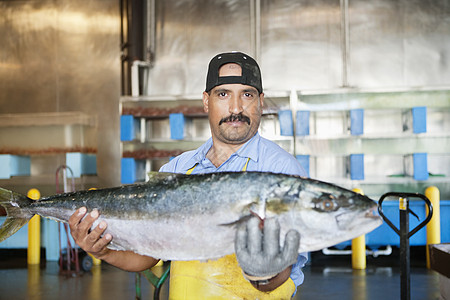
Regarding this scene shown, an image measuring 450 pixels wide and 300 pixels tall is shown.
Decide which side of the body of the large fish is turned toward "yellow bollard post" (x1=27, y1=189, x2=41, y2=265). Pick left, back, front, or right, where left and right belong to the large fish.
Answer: left

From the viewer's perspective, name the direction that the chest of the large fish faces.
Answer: to the viewer's right

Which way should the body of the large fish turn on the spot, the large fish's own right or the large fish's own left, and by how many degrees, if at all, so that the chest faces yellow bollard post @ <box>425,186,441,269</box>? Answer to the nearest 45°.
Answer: approximately 45° to the large fish's own left

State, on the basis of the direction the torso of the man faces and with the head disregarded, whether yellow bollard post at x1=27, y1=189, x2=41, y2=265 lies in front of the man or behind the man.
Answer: behind
